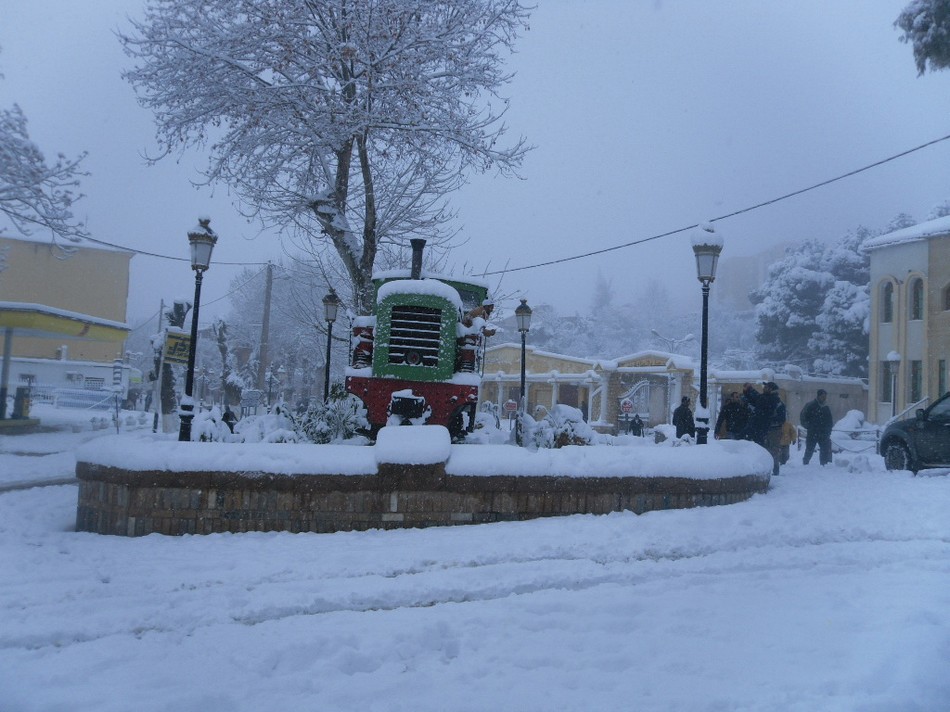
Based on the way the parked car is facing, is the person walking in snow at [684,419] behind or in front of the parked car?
in front

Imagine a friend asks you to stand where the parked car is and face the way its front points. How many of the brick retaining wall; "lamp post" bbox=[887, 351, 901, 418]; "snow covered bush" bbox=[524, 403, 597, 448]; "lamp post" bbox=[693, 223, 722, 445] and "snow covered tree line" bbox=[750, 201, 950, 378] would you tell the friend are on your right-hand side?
2

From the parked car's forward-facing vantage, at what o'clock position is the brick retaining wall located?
The brick retaining wall is roughly at 10 o'clock from the parked car.

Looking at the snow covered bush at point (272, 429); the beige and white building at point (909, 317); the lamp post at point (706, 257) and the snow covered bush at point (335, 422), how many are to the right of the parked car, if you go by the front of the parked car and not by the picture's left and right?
1

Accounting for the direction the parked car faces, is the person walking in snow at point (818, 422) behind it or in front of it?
in front

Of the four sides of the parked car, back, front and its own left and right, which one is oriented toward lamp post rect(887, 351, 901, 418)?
right

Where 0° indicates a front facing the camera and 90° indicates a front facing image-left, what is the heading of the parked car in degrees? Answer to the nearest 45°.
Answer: approximately 90°

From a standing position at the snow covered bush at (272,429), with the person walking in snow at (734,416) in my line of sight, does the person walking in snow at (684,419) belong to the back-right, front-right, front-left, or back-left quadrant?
front-left

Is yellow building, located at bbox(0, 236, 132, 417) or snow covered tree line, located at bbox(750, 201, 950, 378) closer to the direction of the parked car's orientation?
the yellow building

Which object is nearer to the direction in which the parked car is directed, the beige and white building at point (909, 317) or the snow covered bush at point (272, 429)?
the snow covered bush

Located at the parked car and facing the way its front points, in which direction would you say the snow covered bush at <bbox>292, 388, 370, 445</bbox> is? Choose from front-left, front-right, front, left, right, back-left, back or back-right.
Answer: front-left

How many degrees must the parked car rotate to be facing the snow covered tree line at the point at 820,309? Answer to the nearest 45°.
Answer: approximately 90° to its right

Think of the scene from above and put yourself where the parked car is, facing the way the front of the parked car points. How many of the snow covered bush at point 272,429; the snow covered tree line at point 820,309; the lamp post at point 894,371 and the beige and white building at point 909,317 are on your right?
3

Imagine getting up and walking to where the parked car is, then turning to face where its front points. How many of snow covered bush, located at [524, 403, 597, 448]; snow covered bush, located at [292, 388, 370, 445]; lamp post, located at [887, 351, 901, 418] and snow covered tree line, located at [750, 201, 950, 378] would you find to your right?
2
